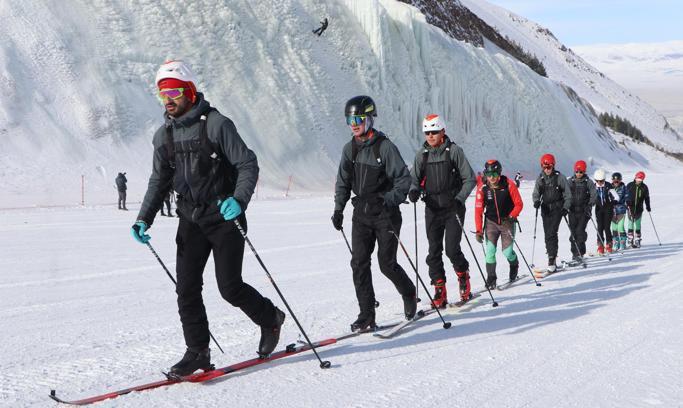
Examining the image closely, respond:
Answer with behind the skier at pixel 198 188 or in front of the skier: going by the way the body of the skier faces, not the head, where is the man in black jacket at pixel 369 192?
behind

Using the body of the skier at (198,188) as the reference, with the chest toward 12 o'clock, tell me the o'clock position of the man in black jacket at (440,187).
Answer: The man in black jacket is roughly at 6 o'clock from the skier.

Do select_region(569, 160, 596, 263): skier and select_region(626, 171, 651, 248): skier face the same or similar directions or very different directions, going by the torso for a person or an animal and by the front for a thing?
same or similar directions

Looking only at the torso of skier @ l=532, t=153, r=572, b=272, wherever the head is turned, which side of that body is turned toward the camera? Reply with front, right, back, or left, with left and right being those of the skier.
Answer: front

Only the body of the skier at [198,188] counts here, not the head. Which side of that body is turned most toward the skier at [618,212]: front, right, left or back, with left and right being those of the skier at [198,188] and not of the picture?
back

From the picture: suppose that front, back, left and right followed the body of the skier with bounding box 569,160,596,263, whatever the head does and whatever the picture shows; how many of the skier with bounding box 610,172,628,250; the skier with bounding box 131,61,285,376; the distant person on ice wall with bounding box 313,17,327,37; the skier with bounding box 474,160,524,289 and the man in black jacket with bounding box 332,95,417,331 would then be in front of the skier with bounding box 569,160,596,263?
3

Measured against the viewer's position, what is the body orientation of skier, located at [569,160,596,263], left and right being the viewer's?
facing the viewer

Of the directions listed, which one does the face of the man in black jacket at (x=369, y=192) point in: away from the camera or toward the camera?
toward the camera

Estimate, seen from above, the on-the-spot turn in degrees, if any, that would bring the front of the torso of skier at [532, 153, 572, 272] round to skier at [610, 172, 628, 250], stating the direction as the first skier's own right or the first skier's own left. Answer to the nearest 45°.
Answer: approximately 180°

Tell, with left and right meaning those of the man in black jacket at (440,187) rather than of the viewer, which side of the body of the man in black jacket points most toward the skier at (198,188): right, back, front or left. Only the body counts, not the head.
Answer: front

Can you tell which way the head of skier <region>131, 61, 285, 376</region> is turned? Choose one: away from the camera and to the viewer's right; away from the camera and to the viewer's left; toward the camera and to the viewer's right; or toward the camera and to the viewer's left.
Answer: toward the camera and to the viewer's left

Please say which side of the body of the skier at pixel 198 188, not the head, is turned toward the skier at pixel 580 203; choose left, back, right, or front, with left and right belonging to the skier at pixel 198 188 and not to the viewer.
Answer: back

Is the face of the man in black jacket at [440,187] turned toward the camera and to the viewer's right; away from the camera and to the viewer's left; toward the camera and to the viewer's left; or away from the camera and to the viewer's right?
toward the camera and to the viewer's left

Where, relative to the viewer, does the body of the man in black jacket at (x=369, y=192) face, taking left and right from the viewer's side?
facing the viewer and to the left of the viewer

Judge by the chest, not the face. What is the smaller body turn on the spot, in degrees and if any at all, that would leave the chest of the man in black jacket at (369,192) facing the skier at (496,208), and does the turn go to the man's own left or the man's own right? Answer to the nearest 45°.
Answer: approximately 180°

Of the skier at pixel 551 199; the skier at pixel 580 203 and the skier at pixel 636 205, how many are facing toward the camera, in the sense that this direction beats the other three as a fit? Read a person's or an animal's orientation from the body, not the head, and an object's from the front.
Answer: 3

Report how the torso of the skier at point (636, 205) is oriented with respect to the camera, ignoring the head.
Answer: toward the camera
